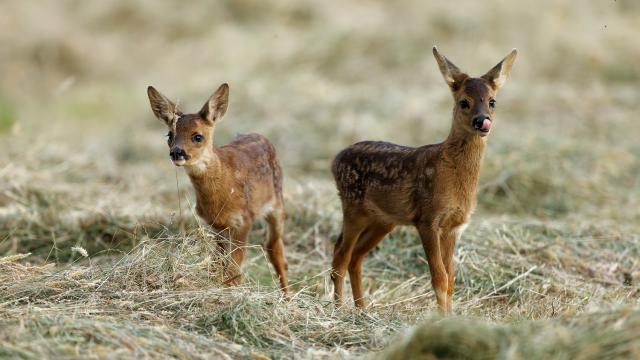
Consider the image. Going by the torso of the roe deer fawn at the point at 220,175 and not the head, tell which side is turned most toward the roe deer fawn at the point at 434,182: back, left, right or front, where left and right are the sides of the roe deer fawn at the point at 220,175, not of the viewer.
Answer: left
